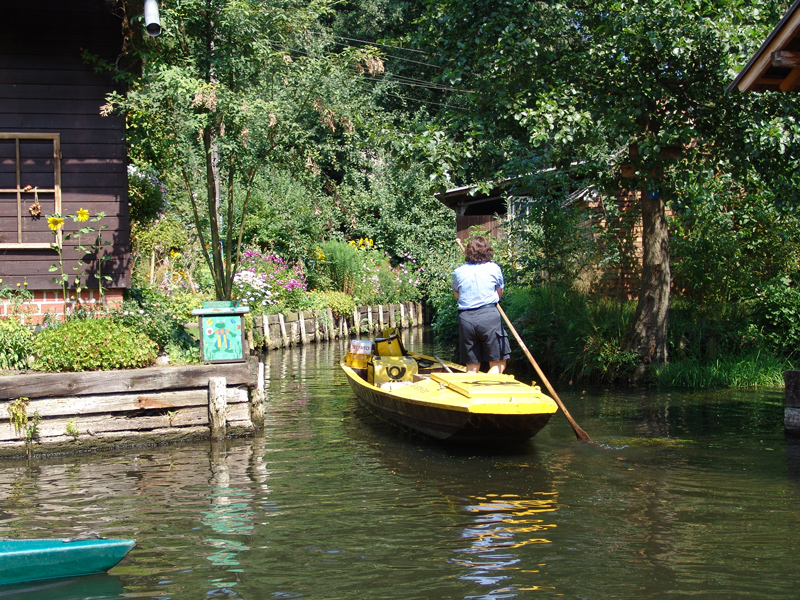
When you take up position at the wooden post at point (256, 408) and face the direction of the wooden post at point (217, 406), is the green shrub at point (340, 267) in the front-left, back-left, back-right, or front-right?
back-right

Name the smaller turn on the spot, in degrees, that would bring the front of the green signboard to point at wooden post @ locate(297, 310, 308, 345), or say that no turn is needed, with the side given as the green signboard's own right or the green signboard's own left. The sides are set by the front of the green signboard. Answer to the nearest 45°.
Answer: approximately 180°

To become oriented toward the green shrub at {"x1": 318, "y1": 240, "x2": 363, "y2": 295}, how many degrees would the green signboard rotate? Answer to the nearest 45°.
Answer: approximately 180°

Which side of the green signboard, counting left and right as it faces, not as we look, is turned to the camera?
front

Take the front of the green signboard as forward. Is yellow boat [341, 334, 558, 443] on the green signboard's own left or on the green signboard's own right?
on the green signboard's own left

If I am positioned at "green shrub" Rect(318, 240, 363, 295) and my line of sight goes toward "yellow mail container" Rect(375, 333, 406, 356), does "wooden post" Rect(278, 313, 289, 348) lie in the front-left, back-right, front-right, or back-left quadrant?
front-right

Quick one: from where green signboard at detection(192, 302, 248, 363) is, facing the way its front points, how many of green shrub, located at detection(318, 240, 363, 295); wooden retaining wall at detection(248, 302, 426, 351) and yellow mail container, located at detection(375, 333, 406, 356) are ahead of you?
0

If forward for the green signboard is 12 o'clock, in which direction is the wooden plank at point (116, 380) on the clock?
The wooden plank is roughly at 2 o'clock from the green signboard.

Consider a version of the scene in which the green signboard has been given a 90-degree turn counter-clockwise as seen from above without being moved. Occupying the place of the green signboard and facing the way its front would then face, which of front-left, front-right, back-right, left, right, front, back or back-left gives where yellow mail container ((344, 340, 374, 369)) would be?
front-left

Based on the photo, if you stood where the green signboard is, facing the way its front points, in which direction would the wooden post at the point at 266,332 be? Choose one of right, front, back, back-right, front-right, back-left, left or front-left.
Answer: back

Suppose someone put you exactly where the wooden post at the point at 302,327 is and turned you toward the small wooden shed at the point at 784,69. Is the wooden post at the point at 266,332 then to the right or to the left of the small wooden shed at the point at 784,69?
right

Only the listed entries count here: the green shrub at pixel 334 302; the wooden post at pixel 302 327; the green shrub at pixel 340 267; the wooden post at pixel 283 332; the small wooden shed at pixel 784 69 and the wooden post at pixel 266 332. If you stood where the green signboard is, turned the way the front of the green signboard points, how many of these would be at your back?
5

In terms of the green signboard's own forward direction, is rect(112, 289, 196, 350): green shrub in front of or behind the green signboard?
behind

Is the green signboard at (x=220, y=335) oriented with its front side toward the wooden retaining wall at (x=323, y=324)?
no

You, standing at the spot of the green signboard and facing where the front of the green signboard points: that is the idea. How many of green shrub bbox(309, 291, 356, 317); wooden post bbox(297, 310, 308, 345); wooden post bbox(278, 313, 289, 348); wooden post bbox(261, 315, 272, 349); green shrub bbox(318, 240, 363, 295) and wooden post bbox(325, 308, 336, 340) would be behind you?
6

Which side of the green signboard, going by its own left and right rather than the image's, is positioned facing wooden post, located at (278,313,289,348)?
back
